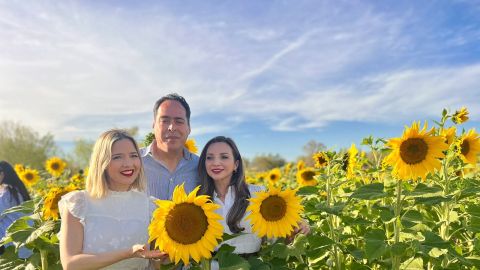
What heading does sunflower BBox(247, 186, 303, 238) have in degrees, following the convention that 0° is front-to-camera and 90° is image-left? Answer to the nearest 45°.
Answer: approximately 0°

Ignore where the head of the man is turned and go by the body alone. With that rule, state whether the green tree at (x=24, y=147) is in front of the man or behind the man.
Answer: behind

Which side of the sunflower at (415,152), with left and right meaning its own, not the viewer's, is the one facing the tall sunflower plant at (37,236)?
right

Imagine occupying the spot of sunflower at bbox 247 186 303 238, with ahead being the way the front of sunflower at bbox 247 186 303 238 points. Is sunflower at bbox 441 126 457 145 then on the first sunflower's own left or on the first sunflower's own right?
on the first sunflower's own left

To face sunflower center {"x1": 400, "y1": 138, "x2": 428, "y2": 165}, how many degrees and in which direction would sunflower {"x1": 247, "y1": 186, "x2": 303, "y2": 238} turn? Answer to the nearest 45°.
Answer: approximately 90° to its left

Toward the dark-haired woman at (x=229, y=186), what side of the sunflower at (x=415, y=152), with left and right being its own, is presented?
right

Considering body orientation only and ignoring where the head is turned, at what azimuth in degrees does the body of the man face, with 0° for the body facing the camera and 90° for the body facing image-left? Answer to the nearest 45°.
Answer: approximately 0°

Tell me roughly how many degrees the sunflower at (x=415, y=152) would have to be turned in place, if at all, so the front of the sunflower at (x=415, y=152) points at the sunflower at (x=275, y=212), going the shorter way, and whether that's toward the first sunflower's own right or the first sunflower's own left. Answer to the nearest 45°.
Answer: approximately 90° to the first sunflower's own right

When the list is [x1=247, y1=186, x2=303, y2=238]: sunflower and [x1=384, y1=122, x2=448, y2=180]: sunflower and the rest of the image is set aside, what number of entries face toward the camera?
2

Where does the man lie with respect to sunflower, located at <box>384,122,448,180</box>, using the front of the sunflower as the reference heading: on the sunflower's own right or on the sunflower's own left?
on the sunflower's own right
